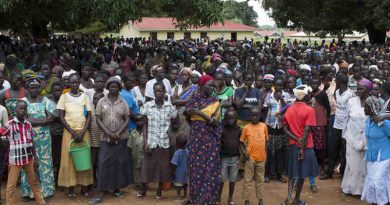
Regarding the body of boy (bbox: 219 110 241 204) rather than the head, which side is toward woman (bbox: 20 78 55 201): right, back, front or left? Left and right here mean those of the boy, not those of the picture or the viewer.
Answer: right

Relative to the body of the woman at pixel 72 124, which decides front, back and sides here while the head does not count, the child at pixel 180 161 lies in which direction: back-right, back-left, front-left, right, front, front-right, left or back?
left

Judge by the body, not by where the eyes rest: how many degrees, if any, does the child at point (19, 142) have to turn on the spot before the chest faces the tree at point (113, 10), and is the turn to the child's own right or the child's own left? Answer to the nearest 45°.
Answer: approximately 135° to the child's own left

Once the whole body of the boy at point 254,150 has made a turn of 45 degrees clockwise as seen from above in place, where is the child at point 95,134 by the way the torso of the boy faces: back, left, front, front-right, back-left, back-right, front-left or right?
front-right

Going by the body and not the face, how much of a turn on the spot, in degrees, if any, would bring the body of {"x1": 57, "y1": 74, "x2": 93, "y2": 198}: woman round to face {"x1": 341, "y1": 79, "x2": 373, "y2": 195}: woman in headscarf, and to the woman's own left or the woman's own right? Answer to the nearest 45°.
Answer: approximately 90° to the woman's own left

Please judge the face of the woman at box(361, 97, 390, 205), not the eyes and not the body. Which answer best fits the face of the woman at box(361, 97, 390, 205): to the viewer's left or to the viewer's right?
to the viewer's left

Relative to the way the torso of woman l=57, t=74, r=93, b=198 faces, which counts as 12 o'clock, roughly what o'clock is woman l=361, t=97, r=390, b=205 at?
woman l=361, t=97, r=390, b=205 is roughly at 10 o'clock from woman l=57, t=74, r=93, b=198.

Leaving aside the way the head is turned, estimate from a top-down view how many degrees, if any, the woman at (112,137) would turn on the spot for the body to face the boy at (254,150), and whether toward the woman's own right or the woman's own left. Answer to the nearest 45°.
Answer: approximately 90° to the woman's own left

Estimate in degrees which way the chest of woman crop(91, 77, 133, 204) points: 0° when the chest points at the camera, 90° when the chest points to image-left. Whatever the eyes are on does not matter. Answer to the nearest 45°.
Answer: approximately 0°
